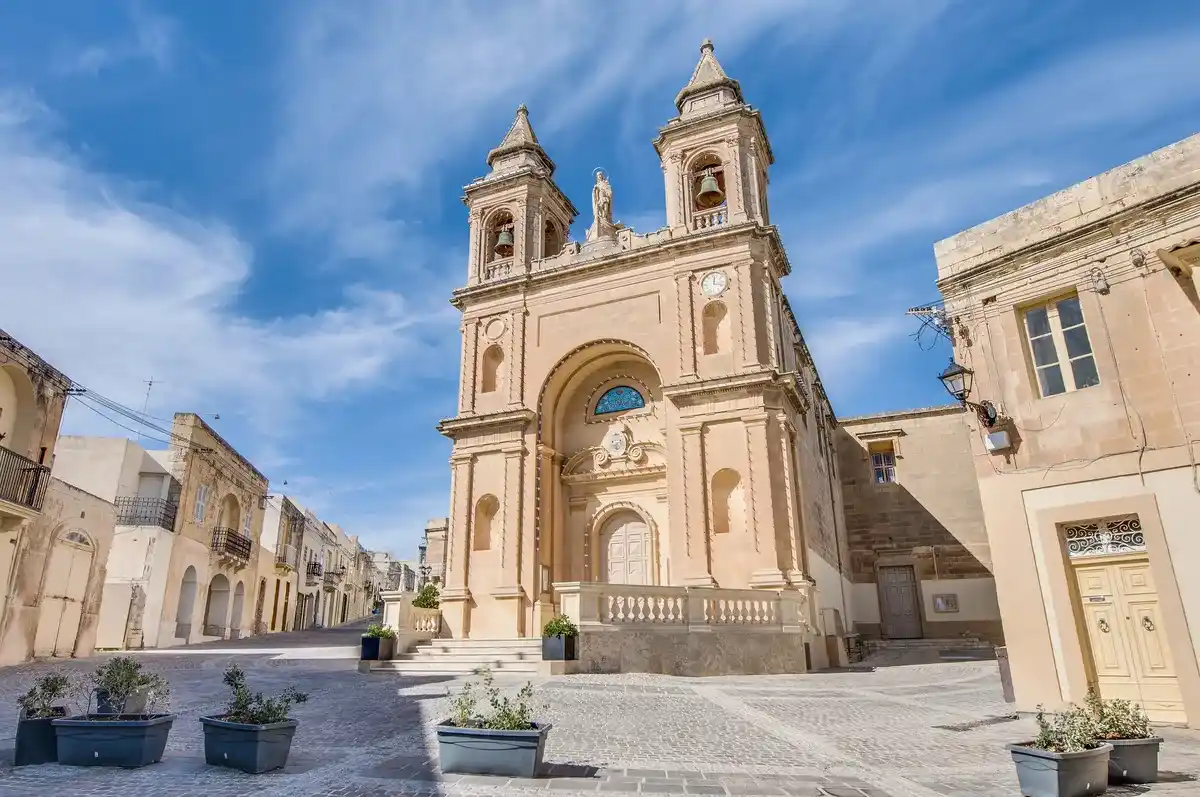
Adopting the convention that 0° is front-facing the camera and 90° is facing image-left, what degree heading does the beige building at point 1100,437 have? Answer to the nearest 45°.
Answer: approximately 45°

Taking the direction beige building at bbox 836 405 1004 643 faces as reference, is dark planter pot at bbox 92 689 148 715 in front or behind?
in front

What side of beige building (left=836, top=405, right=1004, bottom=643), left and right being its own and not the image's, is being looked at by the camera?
front

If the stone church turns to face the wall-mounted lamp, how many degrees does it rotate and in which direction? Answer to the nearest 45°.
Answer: approximately 90° to its left

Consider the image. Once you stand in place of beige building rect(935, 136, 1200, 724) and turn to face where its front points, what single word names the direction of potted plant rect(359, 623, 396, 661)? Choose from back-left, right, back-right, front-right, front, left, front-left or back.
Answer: front-right

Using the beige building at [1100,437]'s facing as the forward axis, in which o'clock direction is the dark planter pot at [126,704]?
The dark planter pot is roughly at 12 o'clock from the beige building.

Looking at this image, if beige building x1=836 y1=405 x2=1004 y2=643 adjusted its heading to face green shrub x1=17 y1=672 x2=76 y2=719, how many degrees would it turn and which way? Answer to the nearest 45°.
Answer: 0° — it already faces it

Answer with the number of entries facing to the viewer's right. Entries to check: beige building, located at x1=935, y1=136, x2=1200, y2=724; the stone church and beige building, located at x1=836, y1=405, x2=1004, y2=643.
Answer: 0

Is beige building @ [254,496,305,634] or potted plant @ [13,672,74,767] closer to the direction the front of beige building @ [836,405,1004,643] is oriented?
the potted plant

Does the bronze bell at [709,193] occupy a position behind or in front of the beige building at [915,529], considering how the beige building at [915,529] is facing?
in front

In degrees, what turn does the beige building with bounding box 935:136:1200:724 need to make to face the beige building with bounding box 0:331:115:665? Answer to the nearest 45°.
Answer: approximately 45° to its right

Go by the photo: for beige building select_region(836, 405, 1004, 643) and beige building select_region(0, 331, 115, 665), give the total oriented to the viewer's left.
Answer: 0

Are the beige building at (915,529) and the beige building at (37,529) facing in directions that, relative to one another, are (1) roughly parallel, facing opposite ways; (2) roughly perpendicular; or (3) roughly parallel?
roughly perpendicular

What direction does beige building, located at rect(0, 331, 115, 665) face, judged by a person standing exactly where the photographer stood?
facing the viewer and to the right of the viewer

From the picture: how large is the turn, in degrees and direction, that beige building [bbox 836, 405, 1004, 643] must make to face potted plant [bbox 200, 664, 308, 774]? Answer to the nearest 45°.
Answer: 0° — it already faces it

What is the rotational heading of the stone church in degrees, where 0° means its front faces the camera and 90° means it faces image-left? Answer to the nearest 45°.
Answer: approximately 45°

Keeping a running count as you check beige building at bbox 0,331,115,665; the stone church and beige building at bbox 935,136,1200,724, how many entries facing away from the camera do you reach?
0

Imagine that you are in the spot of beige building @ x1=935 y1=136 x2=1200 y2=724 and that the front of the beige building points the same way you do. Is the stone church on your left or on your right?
on your right

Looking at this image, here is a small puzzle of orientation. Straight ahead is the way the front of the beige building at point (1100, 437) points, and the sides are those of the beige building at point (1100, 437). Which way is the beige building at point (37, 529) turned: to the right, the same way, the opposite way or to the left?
the opposite way
